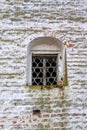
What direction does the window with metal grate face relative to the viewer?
toward the camera
